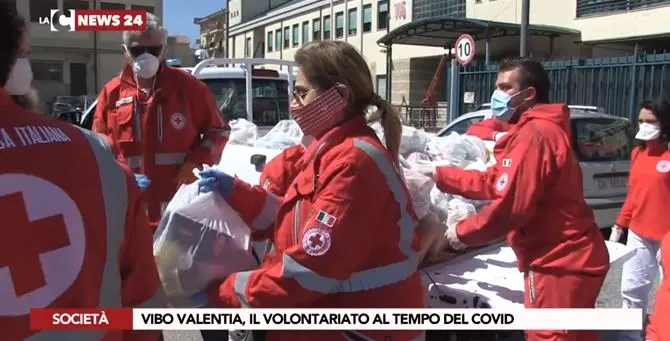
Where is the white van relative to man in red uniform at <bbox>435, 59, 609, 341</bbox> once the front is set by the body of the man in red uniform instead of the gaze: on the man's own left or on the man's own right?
on the man's own right

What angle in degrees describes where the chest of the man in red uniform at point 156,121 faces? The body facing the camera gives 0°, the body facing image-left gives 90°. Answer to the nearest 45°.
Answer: approximately 0°

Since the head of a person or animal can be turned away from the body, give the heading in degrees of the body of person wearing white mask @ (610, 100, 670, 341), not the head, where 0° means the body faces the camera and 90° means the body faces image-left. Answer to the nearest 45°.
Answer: approximately 45°

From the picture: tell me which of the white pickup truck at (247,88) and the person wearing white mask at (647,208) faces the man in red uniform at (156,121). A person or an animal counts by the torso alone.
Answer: the person wearing white mask

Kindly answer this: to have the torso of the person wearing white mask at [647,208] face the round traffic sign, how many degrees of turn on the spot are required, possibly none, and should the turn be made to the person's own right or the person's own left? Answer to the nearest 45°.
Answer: approximately 135° to the person's own right

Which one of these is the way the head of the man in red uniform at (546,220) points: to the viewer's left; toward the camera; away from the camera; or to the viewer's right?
to the viewer's left

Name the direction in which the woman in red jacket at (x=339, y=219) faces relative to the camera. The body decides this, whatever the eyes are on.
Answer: to the viewer's left

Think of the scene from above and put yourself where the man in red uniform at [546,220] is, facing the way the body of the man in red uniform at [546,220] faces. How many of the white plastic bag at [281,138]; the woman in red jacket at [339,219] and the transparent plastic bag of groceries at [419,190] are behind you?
0

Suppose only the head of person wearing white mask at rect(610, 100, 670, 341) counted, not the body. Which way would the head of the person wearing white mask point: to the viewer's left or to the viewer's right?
to the viewer's left

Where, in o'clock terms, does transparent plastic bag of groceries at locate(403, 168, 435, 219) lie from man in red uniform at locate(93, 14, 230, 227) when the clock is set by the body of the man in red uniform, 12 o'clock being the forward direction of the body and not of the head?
The transparent plastic bag of groceries is roughly at 10 o'clock from the man in red uniform.

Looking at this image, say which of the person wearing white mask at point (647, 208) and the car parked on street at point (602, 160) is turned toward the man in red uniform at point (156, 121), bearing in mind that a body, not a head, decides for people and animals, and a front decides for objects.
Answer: the person wearing white mask

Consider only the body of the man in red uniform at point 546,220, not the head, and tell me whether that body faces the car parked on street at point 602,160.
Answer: no

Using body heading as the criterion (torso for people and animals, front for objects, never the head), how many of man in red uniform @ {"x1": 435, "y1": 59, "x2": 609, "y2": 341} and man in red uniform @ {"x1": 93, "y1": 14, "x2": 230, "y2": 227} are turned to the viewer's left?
1
